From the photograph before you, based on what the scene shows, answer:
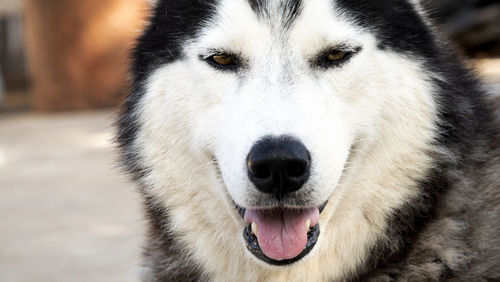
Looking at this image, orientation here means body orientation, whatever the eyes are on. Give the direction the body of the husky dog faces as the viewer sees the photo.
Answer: toward the camera
